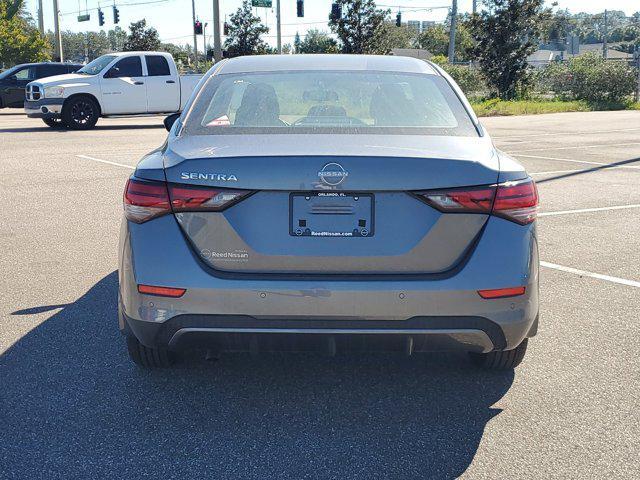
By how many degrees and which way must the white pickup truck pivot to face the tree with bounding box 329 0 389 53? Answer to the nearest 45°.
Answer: approximately 180°

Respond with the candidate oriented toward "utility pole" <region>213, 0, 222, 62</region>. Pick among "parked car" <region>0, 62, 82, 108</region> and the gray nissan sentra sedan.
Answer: the gray nissan sentra sedan

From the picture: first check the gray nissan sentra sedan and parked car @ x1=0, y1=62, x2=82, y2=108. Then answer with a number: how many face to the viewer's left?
1

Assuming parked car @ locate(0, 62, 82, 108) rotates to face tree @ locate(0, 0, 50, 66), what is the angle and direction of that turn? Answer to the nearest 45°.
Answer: approximately 90° to its right

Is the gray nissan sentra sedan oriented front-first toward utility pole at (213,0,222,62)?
yes

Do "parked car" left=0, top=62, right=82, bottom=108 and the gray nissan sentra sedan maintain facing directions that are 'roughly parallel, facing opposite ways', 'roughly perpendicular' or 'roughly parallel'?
roughly perpendicular

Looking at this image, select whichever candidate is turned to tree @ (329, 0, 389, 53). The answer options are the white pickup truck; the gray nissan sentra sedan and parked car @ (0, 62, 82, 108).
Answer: the gray nissan sentra sedan

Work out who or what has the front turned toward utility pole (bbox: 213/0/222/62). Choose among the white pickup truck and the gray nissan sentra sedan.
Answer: the gray nissan sentra sedan

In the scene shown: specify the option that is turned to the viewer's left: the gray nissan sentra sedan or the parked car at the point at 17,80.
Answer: the parked car

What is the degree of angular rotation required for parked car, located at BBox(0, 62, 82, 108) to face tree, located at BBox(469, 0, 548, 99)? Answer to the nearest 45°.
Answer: approximately 180°

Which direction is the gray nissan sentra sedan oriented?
away from the camera

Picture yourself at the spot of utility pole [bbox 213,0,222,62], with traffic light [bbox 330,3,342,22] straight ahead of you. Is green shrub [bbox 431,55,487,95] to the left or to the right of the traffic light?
right

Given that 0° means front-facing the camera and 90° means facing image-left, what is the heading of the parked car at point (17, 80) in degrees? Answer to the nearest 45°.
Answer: approximately 90°

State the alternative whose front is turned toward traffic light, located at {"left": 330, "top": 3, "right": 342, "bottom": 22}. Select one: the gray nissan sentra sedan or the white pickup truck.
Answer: the gray nissan sentra sedan

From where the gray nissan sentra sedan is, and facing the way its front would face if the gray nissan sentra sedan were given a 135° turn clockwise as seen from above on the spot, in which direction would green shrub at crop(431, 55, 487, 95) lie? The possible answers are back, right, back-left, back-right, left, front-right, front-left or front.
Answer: back-left
